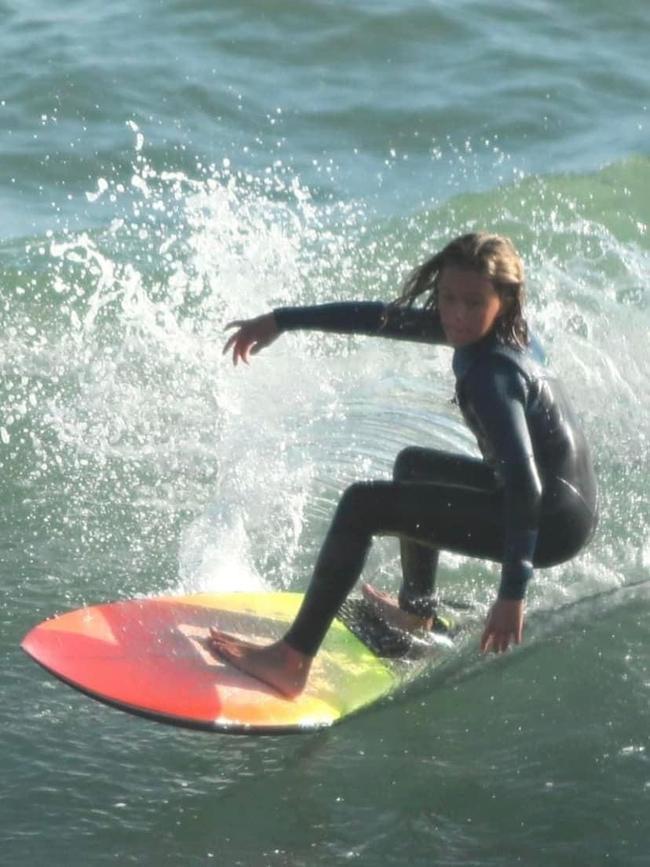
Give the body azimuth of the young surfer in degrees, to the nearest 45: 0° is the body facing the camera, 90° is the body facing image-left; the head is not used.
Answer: approximately 90°

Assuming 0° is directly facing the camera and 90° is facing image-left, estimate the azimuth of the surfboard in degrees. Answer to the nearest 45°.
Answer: approximately 90°

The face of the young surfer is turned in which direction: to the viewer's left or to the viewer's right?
to the viewer's left
